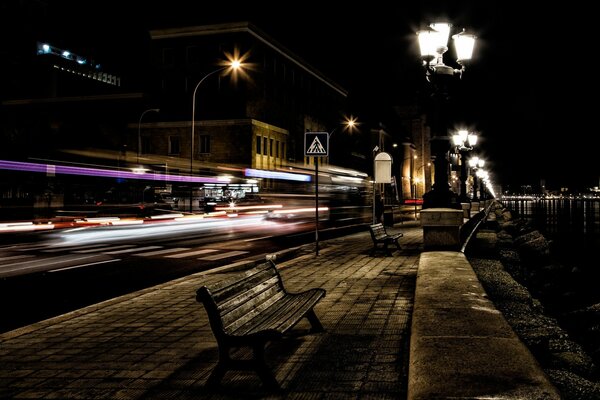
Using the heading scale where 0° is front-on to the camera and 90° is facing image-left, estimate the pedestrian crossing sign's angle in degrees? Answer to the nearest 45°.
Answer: approximately 0°

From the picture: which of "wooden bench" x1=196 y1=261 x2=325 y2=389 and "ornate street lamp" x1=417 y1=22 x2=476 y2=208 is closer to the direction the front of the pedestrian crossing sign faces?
the wooden bench

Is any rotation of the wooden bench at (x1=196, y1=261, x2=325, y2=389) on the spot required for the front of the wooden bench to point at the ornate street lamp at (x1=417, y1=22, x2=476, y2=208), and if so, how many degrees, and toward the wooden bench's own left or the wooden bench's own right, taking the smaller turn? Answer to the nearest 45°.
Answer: approximately 90° to the wooden bench's own left

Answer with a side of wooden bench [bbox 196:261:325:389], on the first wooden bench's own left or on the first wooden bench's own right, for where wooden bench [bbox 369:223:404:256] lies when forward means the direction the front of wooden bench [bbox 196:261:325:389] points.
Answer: on the first wooden bench's own left

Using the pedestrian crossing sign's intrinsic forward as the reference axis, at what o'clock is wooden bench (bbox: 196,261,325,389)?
The wooden bench is roughly at 12 o'clock from the pedestrian crossing sign.
